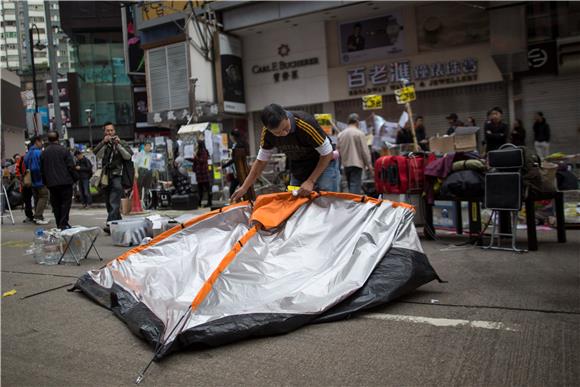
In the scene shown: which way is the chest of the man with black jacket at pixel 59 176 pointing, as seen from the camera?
away from the camera

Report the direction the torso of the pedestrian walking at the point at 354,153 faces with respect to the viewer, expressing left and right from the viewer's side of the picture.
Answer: facing away from the viewer
